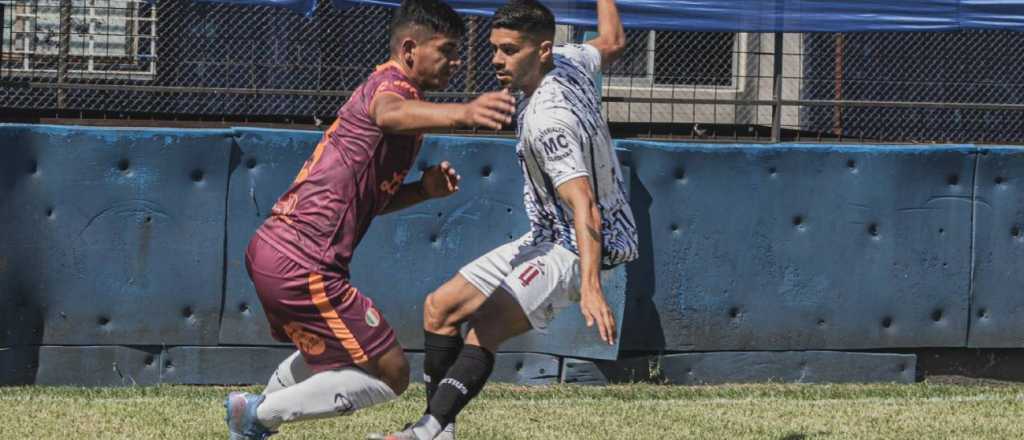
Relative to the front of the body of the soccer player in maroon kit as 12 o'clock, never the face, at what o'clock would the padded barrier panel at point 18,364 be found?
The padded barrier panel is roughly at 8 o'clock from the soccer player in maroon kit.

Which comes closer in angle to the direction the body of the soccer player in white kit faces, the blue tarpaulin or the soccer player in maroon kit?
the soccer player in maroon kit

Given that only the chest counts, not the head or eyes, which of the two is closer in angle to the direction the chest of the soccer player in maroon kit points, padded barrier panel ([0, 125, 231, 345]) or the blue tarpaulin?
the blue tarpaulin

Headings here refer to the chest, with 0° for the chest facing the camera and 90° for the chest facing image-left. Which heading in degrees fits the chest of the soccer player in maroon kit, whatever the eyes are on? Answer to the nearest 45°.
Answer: approximately 270°

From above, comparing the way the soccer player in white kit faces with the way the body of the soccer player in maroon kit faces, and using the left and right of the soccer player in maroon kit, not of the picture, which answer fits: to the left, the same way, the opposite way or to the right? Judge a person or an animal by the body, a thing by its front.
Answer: the opposite way

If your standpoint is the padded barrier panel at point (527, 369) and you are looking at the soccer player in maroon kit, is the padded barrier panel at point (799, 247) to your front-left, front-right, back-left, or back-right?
back-left

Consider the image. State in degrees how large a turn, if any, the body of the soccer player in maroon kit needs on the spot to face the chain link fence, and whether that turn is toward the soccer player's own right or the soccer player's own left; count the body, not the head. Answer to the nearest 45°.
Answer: approximately 90° to the soccer player's own left

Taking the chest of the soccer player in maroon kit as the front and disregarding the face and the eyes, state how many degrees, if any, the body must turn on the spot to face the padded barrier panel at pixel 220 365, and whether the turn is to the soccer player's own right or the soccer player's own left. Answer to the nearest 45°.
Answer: approximately 90° to the soccer player's own left

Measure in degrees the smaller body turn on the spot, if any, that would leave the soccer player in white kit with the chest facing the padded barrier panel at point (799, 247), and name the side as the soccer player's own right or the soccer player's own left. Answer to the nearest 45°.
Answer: approximately 135° to the soccer player's own right

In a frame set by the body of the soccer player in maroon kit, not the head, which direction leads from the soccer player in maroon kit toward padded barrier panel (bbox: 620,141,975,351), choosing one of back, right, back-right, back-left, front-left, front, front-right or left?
front-left

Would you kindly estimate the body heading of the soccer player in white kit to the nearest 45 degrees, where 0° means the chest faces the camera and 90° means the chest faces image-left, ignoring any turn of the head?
approximately 90°

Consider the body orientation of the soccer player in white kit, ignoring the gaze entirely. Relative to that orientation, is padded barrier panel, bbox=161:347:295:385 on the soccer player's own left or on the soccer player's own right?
on the soccer player's own right

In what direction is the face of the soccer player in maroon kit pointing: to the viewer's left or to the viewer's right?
to the viewer's right

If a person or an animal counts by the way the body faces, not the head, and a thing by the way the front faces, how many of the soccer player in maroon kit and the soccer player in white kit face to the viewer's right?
1

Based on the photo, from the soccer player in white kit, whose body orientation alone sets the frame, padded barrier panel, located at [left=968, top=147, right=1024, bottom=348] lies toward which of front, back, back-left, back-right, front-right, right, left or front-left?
back-right
